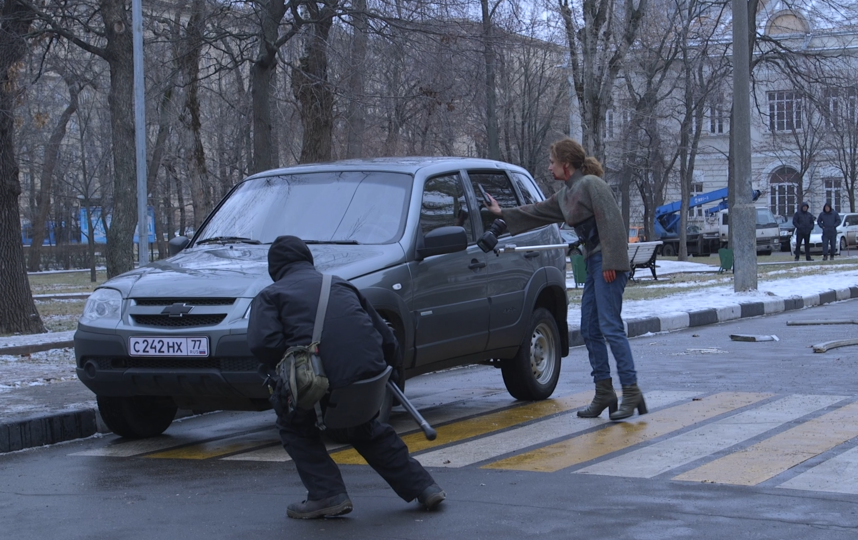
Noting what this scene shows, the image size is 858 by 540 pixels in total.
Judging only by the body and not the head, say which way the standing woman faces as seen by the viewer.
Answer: to the viewer's left

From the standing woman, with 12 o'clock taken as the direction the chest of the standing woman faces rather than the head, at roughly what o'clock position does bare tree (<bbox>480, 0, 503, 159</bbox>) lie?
The bare tree is roughly at 3 o'clock from the standing woman.

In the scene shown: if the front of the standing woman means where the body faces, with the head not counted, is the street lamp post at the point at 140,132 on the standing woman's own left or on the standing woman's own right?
on the standing woman's own right

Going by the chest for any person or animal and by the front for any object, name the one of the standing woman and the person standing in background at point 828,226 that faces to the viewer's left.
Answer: the standing woman

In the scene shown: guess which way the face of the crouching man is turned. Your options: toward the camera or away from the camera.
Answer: away from the camera

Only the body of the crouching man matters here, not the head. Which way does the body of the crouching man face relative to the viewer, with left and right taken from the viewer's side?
facing away from the viewer and to the left of the viewer

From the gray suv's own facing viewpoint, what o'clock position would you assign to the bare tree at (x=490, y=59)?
The bare tree is roughly at 5 o'clock from the gray suv.

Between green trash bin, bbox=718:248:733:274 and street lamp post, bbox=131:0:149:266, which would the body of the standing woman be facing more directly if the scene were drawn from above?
the street lamp post

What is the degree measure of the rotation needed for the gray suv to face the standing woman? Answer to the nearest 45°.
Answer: approximately 135° to its left

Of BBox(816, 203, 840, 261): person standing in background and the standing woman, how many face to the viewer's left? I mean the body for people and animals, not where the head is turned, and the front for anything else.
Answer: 1

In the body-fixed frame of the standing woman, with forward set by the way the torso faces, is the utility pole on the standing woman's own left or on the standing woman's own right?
on the standing woman's own right

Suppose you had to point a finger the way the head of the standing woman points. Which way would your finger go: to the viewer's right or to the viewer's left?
to the viewer's left

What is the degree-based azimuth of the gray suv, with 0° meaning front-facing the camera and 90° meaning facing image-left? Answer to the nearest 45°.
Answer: approximately 45°
